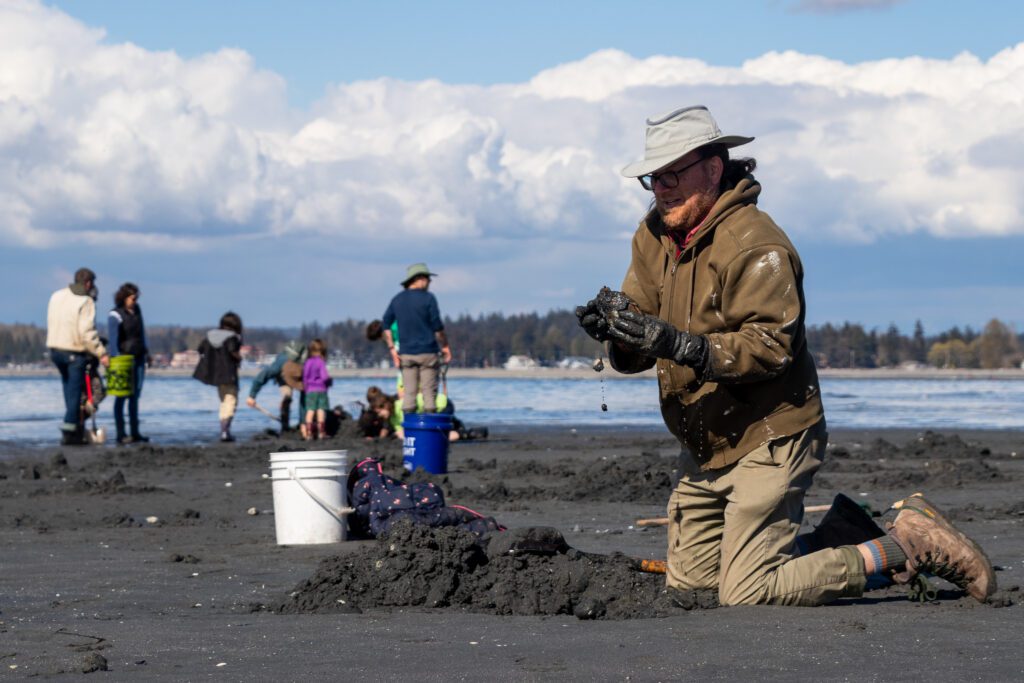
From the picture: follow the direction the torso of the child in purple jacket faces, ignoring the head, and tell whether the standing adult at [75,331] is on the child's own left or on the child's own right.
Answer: on the child's own left

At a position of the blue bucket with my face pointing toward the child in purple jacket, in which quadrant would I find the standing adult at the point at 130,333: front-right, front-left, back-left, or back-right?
front-left

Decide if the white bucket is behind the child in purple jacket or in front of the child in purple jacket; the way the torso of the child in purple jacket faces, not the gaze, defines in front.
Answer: behind

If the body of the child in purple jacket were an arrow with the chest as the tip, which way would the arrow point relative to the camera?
away from the camera

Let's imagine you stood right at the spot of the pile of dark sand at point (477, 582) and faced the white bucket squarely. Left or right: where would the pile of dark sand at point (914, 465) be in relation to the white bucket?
right

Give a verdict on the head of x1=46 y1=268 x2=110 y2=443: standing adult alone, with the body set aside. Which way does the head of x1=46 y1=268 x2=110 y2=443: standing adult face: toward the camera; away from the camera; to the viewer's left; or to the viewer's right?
to the viewer's right

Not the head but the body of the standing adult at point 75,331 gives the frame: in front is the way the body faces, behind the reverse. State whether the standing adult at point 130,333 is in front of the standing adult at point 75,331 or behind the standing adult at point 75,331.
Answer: in front

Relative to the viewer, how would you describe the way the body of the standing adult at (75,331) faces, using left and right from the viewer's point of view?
facing away from the viewer and to the right of the viewer
